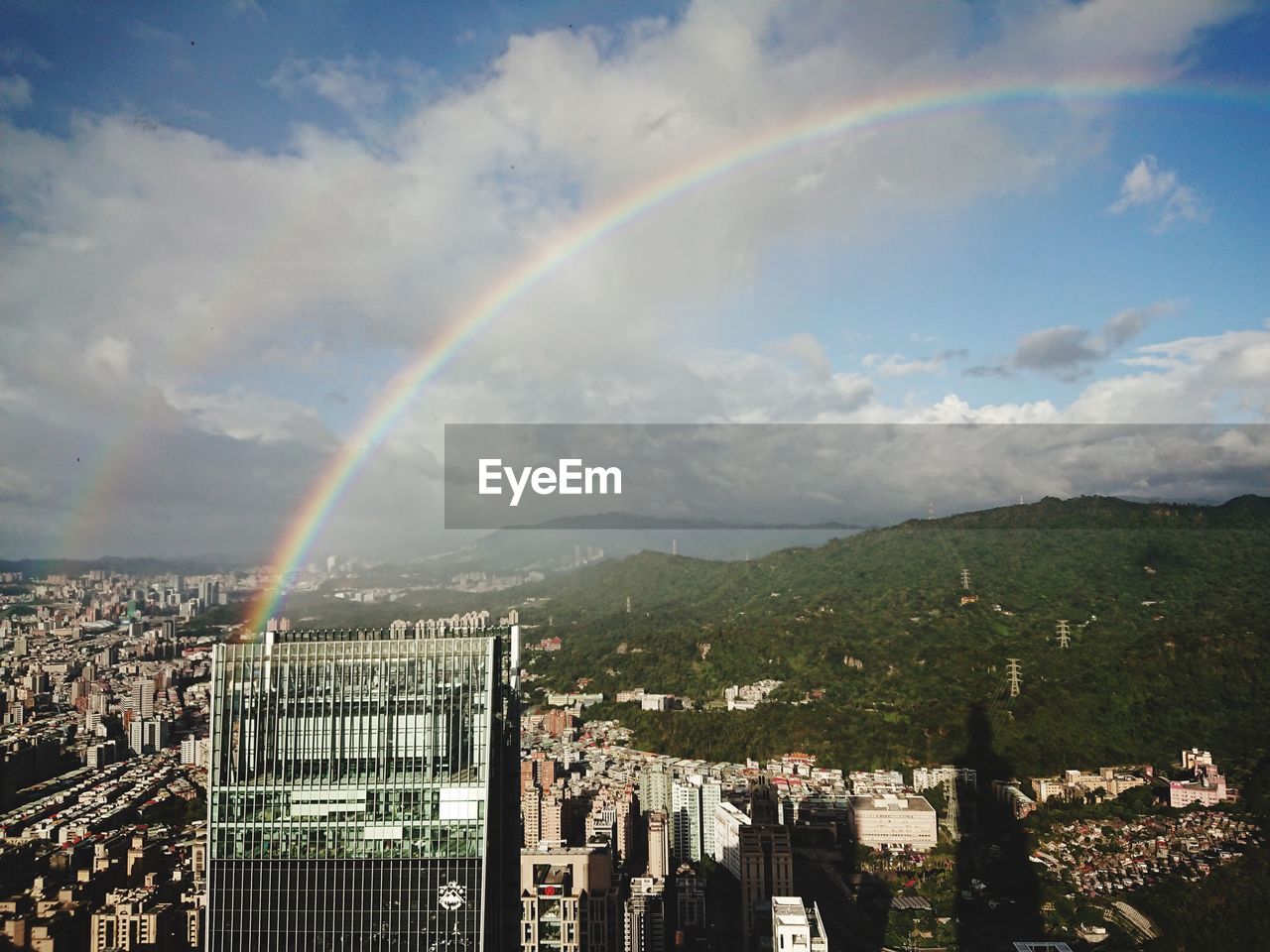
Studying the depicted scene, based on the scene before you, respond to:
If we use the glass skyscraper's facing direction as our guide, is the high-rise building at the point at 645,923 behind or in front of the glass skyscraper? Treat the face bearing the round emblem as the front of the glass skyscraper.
behind

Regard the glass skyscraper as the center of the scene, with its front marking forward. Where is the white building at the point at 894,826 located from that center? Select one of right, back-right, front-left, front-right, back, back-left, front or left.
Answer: back-left

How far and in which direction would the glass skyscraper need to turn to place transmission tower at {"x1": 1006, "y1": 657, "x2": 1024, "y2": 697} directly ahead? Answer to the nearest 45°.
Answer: approximately 135° to its left

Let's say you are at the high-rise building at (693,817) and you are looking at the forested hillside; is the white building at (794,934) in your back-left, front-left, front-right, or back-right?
back-right

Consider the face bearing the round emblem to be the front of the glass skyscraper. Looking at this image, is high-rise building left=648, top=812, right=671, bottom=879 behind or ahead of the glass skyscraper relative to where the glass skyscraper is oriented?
behind

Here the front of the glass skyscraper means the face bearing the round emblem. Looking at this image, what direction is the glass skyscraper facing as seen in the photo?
toward the camera

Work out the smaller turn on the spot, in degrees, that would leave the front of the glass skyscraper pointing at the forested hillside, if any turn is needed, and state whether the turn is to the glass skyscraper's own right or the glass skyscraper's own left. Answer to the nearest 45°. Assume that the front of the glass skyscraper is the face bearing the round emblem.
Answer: approximately 135° to the glass skyscraper's own left
